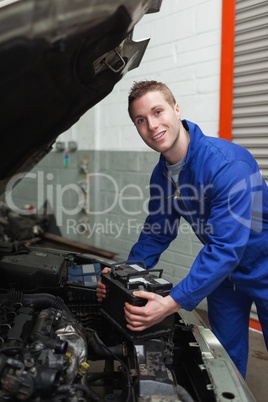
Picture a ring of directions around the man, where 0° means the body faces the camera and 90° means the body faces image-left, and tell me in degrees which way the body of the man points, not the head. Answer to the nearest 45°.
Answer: approximately 45°

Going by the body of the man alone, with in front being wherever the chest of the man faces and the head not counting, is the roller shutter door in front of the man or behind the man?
behind
